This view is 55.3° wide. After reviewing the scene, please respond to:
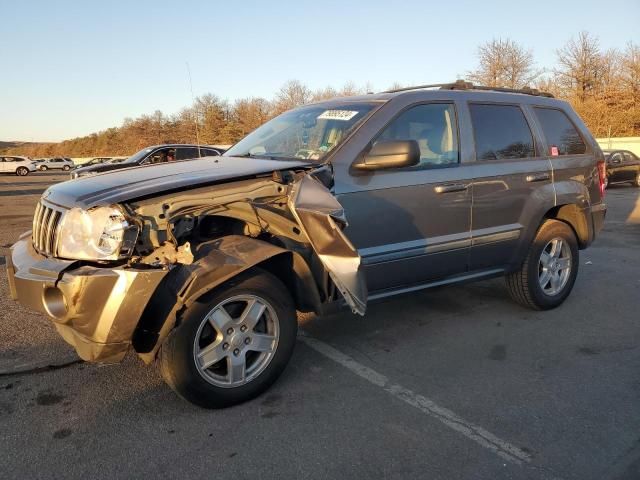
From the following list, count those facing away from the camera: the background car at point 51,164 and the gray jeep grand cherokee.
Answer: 0

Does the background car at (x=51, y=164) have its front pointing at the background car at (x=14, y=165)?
no

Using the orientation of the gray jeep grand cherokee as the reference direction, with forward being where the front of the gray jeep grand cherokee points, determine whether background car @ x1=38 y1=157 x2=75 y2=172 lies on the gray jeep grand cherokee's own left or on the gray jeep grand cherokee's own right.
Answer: on the gray jeep grand cherokee's own right

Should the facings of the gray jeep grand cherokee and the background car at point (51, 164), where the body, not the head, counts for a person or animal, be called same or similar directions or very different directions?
same or similar directions

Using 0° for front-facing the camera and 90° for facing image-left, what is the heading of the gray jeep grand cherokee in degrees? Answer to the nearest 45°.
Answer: approximately 45°

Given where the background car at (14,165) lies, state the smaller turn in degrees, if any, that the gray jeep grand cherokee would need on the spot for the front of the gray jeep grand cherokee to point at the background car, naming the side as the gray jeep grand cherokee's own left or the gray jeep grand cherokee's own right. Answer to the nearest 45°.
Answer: approximately 90° to the gray jeep grand cherokee's own right

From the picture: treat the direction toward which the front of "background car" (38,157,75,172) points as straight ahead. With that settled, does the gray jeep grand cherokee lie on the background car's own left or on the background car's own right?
on the background car's own left

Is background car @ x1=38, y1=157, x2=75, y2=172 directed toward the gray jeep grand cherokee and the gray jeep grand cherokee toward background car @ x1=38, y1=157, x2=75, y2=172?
no

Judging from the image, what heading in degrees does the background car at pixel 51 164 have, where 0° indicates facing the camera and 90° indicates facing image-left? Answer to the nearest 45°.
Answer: approximately 90°

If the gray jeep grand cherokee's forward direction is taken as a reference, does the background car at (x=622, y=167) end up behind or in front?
behind

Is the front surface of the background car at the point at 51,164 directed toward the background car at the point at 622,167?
no
